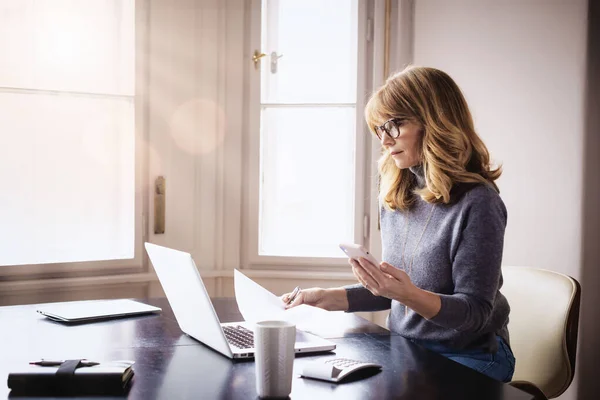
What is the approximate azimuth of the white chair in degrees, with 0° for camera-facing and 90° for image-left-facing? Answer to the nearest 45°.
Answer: approximately 45°

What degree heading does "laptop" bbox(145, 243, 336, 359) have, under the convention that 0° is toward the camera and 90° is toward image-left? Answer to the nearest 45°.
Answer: approximately 225°

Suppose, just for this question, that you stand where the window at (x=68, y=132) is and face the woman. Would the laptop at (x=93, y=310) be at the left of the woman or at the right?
right

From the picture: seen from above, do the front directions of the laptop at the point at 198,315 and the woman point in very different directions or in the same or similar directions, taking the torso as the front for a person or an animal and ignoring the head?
very different directions
